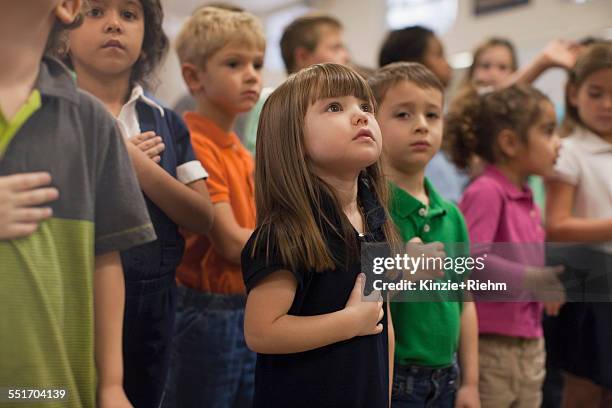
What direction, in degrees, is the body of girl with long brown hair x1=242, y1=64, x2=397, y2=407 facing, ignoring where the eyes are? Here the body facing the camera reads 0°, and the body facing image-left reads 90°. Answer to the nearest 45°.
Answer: approximately 315°

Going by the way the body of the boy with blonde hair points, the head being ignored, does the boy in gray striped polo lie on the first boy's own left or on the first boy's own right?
on the first boy's own right

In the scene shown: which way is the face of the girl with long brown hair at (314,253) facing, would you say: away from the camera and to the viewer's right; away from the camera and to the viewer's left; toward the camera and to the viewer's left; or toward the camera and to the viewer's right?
toward the camera and to the viewer's right

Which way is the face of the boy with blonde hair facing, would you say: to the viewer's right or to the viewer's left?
to the viewer's right
